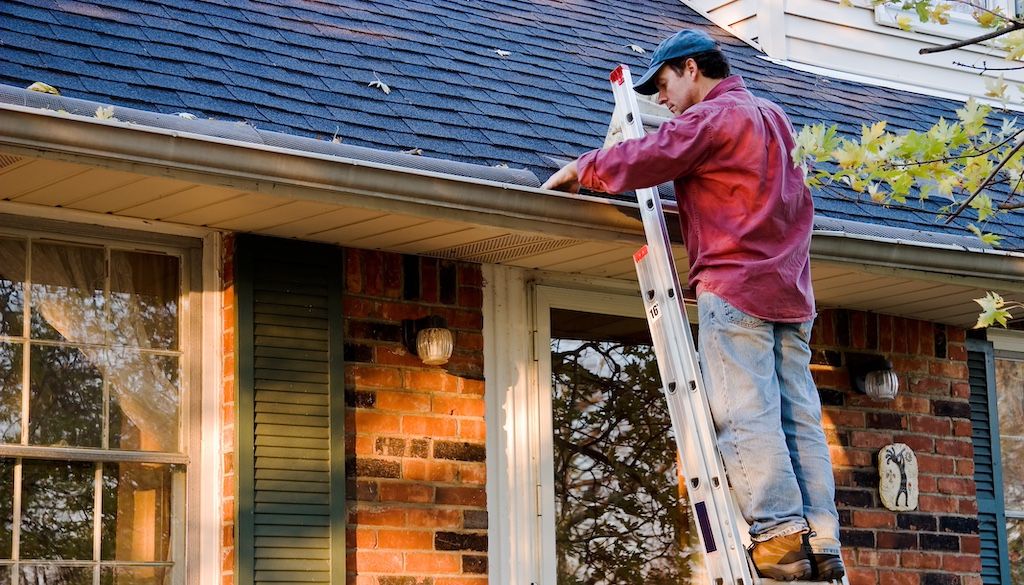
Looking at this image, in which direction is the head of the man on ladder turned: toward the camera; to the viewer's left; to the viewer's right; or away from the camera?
to the viewer's left

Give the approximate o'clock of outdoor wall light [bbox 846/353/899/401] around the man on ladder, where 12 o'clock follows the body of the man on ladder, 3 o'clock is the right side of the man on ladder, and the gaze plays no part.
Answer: The outdoor wall light is roughly at 2 o'clock from the man on ladder.

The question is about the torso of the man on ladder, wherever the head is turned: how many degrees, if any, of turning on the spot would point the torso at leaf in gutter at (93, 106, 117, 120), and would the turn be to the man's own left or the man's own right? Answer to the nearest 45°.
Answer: approximately 45° to the man's own left

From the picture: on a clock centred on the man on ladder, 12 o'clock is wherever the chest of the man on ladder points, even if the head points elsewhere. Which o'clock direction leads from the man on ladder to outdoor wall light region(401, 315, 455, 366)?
The outdoor wall light is roughly at 12 o'clock from the man on ladder.

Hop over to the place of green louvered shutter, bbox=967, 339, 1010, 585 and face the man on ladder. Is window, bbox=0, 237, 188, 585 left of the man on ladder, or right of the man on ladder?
right

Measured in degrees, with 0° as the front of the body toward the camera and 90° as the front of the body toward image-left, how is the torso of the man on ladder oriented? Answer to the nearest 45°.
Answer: approximately 135°

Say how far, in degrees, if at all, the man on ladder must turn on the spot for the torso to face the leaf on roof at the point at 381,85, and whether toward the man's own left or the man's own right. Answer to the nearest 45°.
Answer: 0° — they already face it

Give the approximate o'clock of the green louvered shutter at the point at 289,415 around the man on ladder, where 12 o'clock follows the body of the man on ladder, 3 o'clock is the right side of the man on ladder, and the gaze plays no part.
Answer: The green louvered shutter is roughly at 11 o'clock from the man on ladder.

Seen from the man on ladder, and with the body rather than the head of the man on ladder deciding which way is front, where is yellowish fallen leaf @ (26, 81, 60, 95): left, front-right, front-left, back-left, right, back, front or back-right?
front-left
